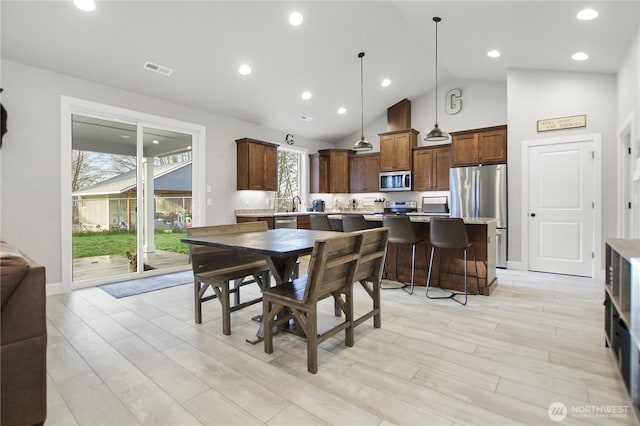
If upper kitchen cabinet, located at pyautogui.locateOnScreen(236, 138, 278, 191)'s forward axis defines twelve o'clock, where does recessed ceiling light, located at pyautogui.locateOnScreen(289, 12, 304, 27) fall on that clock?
The recessed ceiling light is roughly at 1 o'clock from the upper kitchen cabinet.

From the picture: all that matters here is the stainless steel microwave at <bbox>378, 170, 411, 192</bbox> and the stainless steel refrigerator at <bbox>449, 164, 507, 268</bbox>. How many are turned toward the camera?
2

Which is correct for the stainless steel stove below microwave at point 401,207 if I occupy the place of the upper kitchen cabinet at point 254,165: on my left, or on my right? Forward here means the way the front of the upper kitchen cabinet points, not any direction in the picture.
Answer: on my left

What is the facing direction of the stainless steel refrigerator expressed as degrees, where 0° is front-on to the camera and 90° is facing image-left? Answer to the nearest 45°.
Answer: approximately 0°

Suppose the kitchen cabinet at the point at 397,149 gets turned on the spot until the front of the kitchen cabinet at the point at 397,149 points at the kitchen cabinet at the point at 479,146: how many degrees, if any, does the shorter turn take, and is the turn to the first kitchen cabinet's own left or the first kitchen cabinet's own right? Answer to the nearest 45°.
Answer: approximately 90° to the first kitchen cabinet's own left

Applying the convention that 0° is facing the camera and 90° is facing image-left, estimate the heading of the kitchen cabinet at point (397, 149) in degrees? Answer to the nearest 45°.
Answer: approximately 45°

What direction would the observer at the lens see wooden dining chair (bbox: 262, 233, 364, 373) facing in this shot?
facing away from the viewer and to the left of the viewer

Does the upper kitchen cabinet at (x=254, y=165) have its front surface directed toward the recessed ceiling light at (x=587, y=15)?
yes

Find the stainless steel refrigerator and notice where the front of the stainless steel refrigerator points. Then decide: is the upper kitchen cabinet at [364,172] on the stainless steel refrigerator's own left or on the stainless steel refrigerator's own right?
on the stainless steel refrigerator's own right

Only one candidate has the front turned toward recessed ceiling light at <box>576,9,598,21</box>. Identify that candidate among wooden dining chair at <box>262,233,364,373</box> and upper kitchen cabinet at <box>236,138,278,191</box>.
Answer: the upper kitchen cabinet
